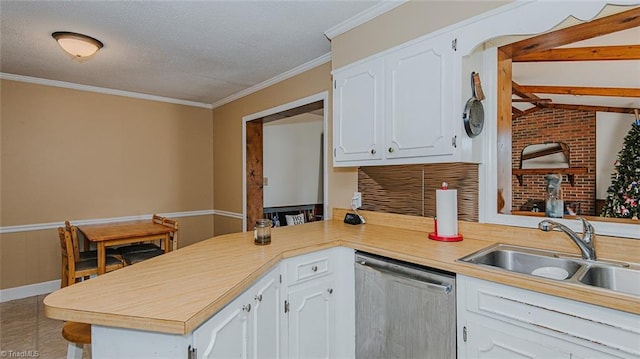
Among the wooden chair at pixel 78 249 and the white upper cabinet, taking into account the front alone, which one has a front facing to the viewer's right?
the wooden chair

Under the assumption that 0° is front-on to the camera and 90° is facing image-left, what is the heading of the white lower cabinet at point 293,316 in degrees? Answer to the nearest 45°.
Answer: approximately 315°

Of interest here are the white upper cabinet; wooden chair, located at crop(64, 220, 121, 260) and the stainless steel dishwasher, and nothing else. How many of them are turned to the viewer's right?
1

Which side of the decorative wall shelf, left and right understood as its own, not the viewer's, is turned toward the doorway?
right

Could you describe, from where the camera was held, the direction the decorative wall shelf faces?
facing the viewer

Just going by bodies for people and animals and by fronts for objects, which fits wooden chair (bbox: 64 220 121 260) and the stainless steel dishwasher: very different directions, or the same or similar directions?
very different directions

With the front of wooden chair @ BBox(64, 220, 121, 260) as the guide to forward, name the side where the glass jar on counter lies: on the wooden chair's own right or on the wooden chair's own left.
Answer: on the wooden chair's own right

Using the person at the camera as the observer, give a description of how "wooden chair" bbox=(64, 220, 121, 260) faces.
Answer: facing to the right of the viewer

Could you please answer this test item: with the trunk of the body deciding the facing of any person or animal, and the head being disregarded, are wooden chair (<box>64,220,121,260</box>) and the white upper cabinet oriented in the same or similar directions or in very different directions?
very different directions

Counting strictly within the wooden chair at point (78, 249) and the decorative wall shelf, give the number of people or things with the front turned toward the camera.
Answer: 1

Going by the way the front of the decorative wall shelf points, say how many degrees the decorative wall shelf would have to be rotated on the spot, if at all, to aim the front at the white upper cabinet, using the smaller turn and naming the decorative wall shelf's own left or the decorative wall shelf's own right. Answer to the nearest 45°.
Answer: approximately 45° to the decorative wall shelf's own right

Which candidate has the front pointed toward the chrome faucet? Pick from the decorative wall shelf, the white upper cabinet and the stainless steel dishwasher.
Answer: the decorative wall shelf

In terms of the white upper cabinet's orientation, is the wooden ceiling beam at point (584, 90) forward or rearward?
rearward

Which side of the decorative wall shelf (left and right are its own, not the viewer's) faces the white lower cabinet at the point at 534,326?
front

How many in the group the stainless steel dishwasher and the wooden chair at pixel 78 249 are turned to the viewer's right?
1

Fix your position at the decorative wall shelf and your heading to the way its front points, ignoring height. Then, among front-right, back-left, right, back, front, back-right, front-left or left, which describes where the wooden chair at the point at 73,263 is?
front-right
